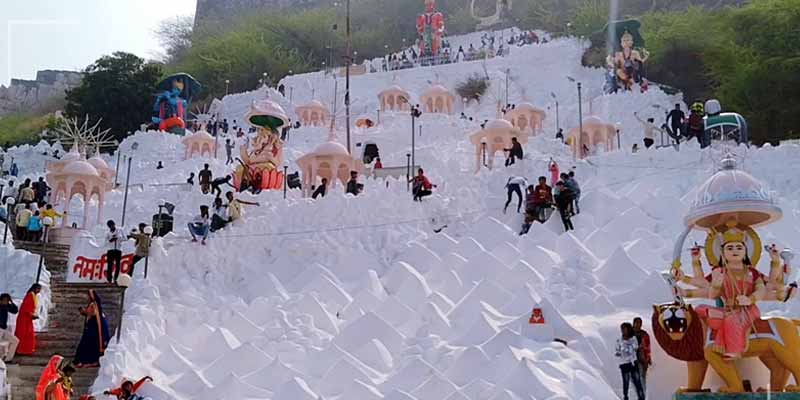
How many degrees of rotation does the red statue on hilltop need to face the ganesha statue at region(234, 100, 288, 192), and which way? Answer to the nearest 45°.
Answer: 0° — it already faces it

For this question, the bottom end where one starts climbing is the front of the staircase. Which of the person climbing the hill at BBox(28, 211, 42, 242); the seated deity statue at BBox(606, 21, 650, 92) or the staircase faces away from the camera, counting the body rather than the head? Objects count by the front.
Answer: the person climbing the hill

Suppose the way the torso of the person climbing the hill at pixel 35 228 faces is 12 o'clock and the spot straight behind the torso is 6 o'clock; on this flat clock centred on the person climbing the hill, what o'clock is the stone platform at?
The stone platform is roughly at 5 o'clock from the person climbing the hill.

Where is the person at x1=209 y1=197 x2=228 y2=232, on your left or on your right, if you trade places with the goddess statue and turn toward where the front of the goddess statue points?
on your right

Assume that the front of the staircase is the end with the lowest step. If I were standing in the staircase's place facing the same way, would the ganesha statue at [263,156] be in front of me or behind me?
behind

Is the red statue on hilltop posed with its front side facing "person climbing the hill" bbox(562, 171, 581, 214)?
yes

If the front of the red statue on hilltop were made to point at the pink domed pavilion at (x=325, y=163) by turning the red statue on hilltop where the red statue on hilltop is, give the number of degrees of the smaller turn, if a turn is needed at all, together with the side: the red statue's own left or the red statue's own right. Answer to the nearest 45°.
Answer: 0° — it already faces it

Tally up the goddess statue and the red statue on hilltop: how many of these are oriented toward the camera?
2

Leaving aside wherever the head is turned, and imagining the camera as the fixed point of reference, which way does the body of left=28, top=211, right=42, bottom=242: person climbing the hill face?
away from the camera

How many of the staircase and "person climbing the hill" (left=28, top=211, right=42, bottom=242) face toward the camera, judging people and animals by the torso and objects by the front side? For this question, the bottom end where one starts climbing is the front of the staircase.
1
